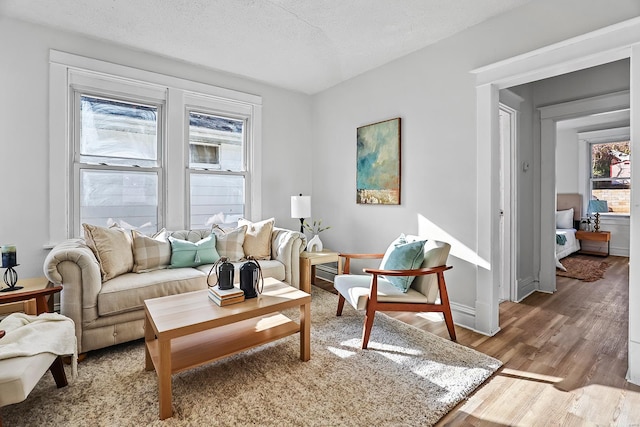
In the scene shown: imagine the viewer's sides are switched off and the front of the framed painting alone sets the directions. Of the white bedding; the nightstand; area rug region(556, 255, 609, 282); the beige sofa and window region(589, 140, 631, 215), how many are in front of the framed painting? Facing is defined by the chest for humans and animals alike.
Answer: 1

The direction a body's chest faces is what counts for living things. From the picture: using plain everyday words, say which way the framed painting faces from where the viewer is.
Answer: facing the viewer and to the left of the viewer

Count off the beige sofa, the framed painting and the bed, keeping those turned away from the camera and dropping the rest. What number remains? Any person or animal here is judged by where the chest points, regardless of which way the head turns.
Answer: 0

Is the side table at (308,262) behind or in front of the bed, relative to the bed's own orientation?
in front

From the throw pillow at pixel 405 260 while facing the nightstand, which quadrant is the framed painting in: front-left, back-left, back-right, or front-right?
front-left

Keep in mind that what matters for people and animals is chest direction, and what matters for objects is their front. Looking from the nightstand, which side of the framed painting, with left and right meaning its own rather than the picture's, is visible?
back

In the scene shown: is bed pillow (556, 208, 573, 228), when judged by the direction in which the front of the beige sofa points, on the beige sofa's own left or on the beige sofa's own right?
on the beige sofa's own left

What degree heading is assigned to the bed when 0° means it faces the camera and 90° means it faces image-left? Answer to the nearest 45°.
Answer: approximately 45°

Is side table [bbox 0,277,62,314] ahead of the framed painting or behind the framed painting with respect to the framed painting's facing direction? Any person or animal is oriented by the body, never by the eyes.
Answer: ahead

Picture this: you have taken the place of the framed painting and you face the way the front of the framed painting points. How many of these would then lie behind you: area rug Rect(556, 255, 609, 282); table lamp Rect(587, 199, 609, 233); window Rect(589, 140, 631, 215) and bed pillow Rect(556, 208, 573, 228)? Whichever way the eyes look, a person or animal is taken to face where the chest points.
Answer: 4

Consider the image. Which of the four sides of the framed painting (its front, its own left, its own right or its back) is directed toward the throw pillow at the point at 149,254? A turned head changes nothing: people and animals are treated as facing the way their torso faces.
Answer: front
